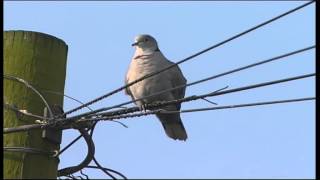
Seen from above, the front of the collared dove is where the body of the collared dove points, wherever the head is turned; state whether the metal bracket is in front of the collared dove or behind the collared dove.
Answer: in front

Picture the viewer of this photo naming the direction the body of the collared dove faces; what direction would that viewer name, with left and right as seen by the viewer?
facing the viewer and to the left of the viewer

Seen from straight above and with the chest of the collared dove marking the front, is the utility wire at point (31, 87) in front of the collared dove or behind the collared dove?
in front
